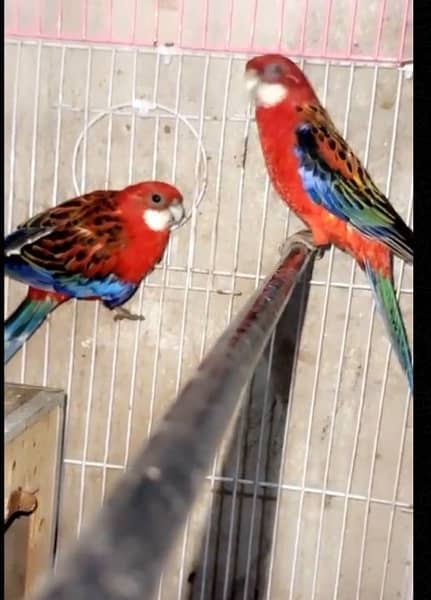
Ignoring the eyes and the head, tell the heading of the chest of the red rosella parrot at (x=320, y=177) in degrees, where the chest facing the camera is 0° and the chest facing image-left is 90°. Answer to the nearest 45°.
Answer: approximately 90°

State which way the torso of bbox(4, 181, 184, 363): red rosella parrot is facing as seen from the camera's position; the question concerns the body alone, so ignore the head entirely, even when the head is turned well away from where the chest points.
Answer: to the viewer's right

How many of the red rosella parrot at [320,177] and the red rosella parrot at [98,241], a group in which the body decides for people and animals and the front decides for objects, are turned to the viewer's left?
1

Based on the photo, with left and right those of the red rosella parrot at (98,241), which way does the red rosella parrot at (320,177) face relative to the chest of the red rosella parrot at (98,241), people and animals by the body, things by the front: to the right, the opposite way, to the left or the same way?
the opposite way

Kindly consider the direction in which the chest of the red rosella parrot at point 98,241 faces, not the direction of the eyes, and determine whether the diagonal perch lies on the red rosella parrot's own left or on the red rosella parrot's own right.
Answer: on the red rosella parrot's own right
